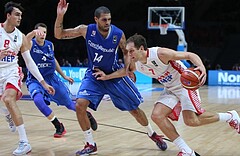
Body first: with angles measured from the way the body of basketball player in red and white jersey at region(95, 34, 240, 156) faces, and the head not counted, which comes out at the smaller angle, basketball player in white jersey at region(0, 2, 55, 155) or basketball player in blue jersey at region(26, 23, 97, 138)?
the basketball player in white jersey

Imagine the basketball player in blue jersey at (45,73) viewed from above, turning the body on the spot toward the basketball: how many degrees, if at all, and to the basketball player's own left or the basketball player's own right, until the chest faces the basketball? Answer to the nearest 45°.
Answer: approximately 45° to the basketball player's own left

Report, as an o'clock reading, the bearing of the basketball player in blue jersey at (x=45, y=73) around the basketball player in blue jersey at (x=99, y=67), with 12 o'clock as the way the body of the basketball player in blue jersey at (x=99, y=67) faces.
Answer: the basketball player in blue jersey at (x=45, y=73) is roughly at 5 o'clock from the basketball player in blue jersey at (x=99, y=67).

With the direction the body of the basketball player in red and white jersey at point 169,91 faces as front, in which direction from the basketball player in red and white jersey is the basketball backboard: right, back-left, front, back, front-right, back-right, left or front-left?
back-right

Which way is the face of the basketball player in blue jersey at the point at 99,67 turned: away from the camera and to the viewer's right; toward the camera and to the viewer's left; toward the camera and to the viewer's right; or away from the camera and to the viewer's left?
toward the camera and to the viewer's right
